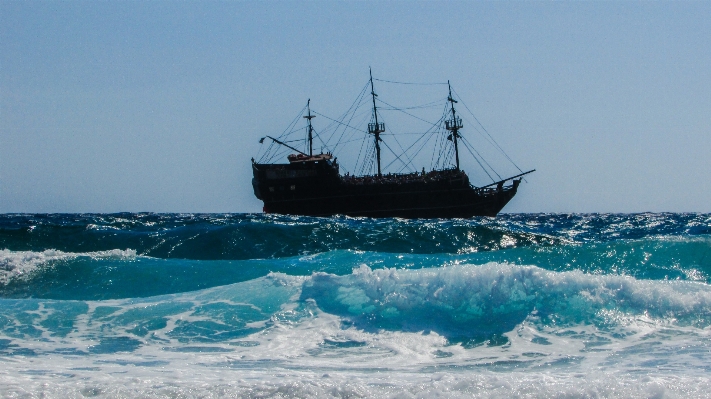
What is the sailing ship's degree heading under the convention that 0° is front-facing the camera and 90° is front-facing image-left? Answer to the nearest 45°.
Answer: approximately 270°
